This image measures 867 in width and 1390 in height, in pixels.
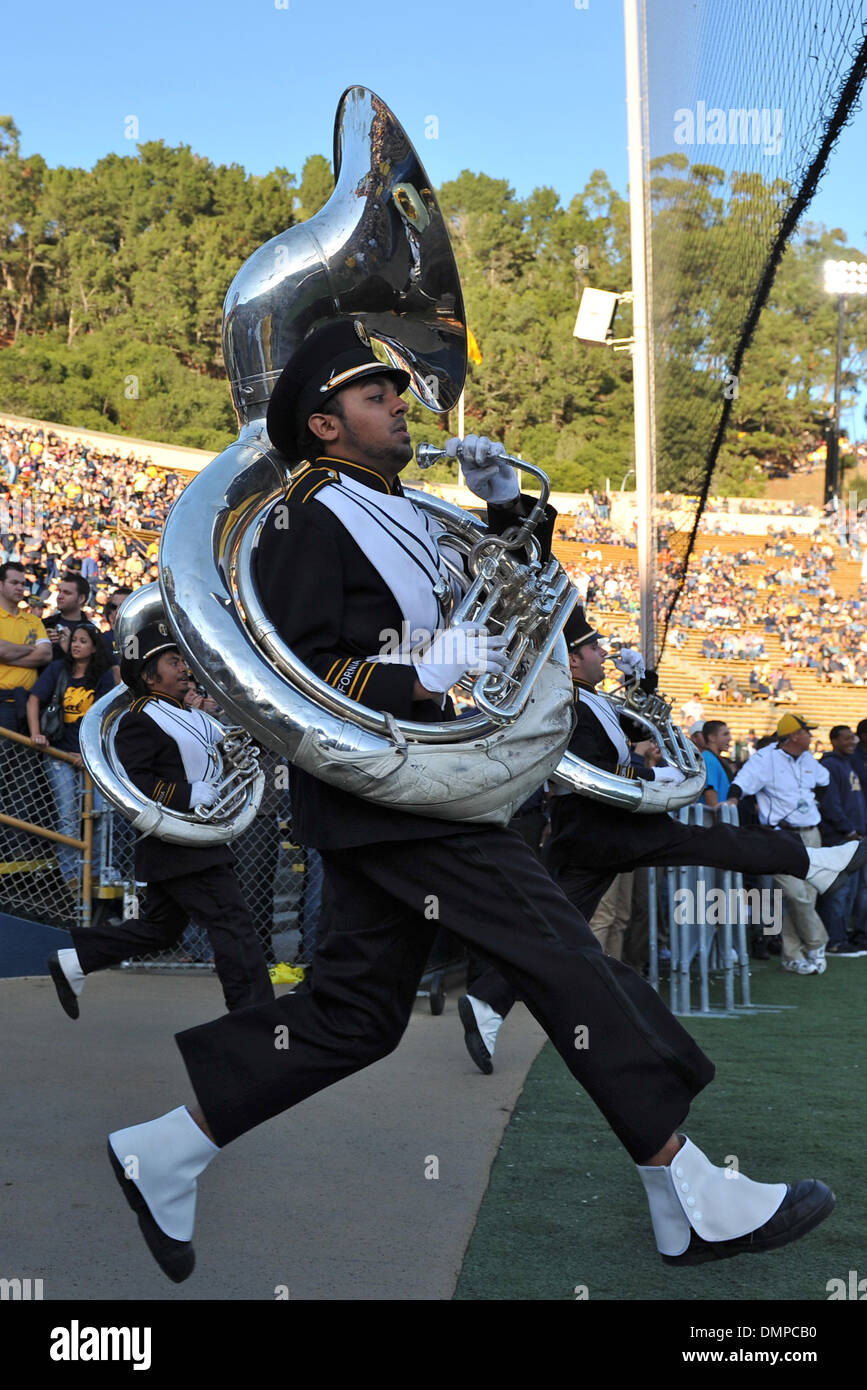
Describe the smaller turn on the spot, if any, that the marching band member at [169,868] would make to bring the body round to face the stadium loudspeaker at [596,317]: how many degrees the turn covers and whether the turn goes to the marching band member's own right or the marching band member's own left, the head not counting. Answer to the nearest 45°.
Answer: approximately 45° to the marching band member's own left

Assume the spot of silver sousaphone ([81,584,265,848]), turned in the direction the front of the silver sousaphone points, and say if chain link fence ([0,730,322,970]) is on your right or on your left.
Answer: on your left

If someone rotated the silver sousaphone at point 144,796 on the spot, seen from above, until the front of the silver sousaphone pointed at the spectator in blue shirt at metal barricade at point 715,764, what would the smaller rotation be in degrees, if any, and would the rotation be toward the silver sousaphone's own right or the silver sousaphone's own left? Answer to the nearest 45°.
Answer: approximately 45° to the silver sousaphone's own left

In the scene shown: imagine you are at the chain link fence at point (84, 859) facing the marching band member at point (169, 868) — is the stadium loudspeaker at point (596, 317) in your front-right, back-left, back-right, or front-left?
back-left

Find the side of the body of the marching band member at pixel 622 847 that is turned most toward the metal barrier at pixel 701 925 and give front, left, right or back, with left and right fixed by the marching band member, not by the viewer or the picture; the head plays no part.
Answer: left

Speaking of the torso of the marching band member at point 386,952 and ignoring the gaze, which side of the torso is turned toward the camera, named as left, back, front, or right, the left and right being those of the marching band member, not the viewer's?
right

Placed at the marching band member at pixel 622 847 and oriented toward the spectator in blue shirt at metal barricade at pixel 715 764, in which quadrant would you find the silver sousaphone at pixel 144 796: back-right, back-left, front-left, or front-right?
back-left

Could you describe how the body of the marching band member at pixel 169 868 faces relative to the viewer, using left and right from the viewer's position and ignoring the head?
facing to the right of the viewer
